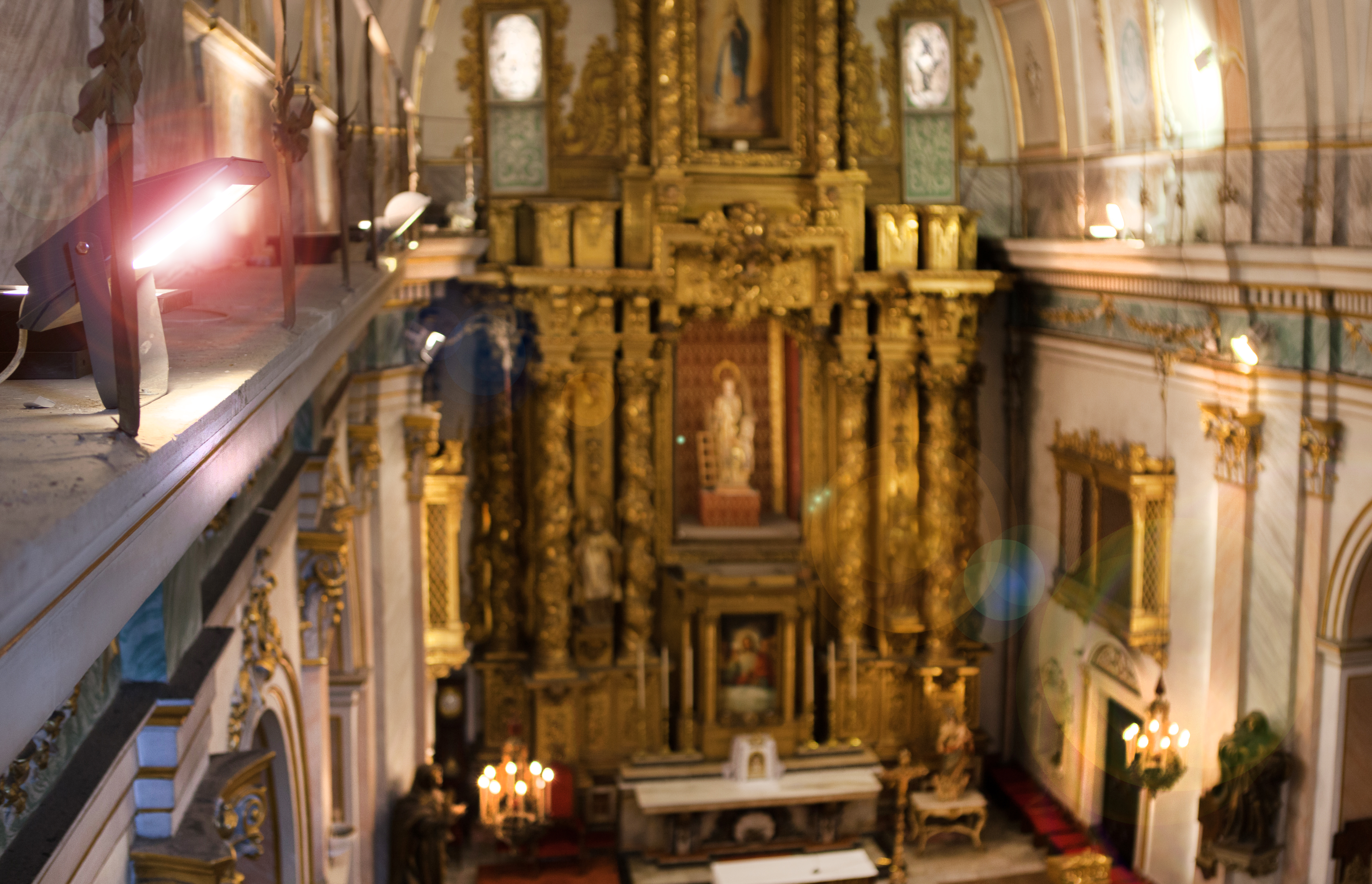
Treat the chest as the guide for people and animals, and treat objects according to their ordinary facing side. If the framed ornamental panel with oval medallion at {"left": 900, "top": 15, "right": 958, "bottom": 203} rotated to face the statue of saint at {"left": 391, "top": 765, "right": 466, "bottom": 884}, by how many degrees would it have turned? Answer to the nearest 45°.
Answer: approximately 45° to its right

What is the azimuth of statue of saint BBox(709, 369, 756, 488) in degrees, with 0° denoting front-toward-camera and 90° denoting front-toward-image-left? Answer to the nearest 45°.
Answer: approximately 0°

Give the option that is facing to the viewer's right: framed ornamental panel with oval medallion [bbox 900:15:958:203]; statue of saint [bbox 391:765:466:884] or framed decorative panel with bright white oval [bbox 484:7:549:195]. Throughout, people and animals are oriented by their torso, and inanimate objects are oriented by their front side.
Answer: the statue of saint

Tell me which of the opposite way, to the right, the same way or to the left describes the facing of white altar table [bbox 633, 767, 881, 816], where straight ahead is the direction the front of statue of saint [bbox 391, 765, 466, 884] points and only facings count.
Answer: to the right
